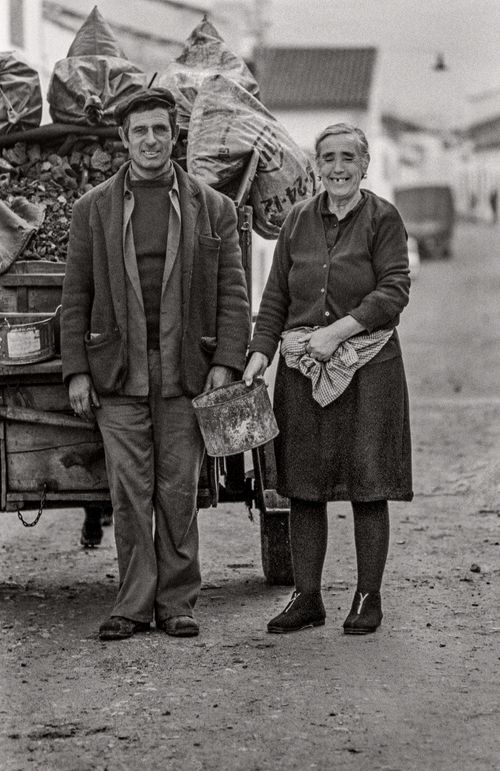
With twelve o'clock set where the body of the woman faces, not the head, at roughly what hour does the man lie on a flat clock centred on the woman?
The man is roughly at 3 o'clock from the woman.

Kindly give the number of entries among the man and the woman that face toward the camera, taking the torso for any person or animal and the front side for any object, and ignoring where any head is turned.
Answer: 2

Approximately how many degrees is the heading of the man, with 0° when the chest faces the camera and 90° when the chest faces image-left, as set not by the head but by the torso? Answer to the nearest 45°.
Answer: approximately 0°

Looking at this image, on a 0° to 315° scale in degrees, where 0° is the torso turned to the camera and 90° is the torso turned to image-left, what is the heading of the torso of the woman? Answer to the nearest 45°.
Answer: approximately 0°

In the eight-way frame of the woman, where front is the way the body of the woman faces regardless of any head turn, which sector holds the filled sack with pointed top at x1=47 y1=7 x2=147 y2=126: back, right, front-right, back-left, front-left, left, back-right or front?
back-right

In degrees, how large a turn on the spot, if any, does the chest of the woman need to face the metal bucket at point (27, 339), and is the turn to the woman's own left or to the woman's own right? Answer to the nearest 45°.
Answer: approximately 90° to the woman's own right

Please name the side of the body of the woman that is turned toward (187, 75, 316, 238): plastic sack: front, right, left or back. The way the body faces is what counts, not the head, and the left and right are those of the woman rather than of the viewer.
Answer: back

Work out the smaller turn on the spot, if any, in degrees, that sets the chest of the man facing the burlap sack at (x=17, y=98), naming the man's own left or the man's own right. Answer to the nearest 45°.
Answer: approximately 135° to the man's own right

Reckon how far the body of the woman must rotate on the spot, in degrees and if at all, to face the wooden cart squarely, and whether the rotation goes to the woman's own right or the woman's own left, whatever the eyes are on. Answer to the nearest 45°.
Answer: approximately 90° to the woman's own right
